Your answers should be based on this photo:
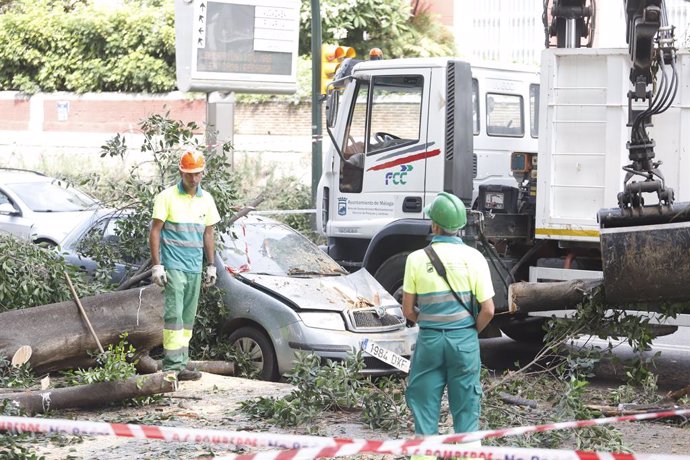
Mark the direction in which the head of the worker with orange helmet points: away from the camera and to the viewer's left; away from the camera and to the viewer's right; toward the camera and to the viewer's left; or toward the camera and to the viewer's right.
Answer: toward the camera and to the viewer's right

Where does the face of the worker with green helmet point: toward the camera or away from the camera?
away from the camera

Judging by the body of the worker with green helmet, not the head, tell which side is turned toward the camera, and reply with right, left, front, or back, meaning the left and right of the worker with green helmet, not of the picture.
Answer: back

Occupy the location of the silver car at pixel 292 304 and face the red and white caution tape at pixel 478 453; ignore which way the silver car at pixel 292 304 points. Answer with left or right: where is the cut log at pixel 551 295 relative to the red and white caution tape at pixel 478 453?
left

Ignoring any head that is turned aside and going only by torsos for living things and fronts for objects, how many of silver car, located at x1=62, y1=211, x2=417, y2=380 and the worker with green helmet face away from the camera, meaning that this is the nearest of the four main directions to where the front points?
1

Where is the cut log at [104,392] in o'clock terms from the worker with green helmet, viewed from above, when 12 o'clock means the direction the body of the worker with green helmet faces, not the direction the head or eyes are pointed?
The cut log is roughly at 10 o'clock from the worker with green helmet.

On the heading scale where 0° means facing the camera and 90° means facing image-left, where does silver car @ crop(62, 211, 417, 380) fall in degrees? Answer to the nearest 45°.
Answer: approximately 315°

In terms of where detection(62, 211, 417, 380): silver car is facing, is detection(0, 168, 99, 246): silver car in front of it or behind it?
behind

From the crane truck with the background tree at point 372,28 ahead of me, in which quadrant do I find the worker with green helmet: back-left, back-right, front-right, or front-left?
back-left

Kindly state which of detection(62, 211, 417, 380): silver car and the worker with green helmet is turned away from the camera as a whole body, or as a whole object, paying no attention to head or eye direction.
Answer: the worker with green helmet
